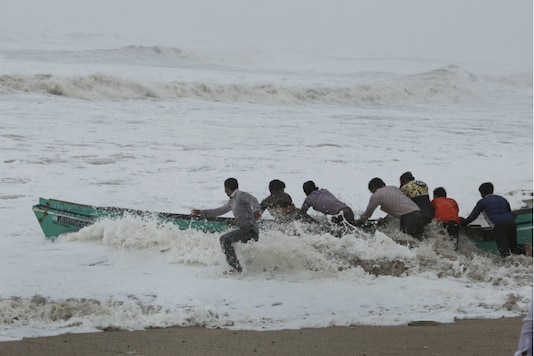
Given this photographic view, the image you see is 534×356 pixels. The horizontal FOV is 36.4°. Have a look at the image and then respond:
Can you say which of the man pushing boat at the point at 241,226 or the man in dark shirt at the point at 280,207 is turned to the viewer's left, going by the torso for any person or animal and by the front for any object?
the man pushing boat

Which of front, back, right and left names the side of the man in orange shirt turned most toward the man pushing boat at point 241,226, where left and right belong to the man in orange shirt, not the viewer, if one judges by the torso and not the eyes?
left

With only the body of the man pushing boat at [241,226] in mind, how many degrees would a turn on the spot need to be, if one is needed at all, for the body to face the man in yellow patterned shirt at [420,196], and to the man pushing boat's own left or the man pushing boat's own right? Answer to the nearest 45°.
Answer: approximately 135° to the man pushing boat's own right

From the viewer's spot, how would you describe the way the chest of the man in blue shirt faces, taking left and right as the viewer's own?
facing away from the viewer and to the left of the viewer

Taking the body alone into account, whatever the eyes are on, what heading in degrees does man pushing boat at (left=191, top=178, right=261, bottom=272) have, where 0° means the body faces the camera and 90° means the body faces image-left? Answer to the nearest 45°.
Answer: approximately 90°

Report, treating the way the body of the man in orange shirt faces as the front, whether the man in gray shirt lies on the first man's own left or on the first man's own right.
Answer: on the first man's own left

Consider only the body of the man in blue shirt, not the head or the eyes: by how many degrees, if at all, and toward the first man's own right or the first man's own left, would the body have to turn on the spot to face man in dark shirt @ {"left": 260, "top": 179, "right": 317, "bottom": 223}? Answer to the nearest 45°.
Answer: approximately 45° to the first man's own left

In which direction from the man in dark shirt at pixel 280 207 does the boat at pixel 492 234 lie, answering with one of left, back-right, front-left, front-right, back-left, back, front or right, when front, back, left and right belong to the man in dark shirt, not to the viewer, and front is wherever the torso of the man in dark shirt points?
right

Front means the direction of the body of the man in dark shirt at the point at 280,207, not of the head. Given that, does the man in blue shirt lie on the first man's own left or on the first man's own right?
on the first man's own right

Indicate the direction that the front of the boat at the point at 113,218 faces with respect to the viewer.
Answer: facing to the left of the viewer

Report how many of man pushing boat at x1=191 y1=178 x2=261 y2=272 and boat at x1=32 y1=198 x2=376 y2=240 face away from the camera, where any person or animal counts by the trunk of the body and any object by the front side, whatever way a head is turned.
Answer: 0

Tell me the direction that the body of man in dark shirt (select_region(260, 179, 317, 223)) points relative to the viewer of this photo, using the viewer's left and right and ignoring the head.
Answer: facing away from the viewer
